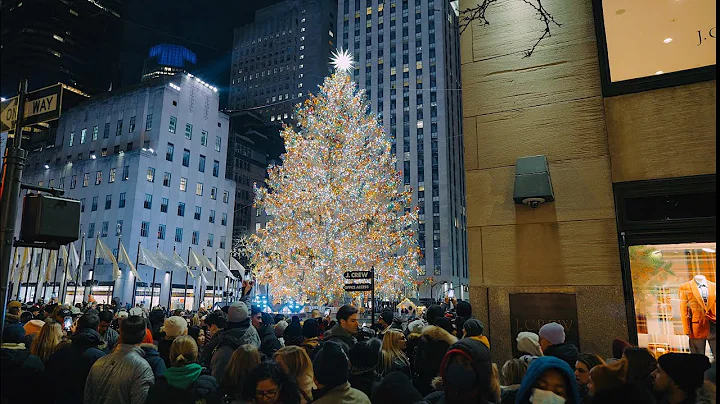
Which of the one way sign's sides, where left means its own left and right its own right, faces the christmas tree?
back

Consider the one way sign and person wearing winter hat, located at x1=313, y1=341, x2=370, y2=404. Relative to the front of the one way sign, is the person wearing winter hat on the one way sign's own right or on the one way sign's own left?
on the one way sign's own left

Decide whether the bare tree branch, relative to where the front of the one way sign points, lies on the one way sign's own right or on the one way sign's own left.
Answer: on the one way sign's own left

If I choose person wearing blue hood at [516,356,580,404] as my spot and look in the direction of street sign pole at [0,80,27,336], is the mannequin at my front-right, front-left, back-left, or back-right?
back-right

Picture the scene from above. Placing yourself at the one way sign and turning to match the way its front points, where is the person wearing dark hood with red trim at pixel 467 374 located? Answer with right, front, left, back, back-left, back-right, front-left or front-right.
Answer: left

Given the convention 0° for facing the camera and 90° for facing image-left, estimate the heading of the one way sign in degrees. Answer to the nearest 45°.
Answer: approximately 45°

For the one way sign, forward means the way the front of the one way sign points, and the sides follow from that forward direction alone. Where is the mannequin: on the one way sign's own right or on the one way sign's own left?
on the one way sign's own left

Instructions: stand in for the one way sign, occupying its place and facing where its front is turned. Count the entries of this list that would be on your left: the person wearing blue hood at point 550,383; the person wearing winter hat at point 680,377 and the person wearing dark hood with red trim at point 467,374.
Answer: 3

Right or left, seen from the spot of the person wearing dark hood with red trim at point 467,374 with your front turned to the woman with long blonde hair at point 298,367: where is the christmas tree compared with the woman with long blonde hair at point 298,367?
right

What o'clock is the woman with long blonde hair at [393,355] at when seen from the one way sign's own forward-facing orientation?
The woman with long blonde hair is roughly at 8 o'clock from the one way sign.
